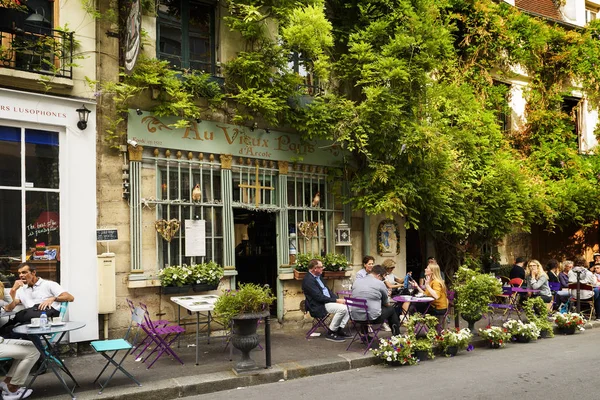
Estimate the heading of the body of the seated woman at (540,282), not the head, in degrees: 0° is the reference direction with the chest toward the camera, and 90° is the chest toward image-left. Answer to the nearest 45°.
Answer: approximately 45°

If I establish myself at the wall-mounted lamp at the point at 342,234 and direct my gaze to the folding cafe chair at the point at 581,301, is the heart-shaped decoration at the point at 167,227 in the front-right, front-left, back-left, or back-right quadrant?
back-right

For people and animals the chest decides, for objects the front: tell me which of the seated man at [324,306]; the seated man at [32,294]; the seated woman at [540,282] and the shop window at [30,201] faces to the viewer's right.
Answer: the seated man at [324,306]

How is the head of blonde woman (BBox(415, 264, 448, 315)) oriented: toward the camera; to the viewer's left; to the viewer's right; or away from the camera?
to the viewer's left

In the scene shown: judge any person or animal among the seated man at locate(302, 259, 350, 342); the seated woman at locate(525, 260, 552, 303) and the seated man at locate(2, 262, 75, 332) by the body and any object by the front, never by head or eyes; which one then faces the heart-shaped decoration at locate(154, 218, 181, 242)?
the seated woman

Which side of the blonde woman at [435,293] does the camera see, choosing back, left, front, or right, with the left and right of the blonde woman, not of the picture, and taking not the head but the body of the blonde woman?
left

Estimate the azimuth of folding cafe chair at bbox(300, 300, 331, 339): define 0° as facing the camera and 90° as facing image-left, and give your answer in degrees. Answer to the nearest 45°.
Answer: approximately 270°

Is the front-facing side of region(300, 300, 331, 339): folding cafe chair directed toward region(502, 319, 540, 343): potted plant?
yes
